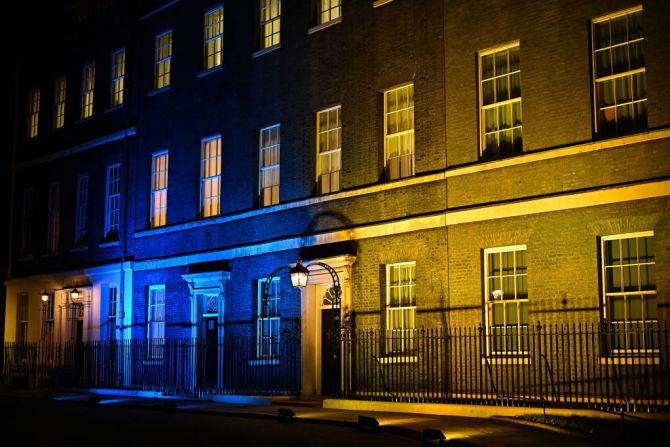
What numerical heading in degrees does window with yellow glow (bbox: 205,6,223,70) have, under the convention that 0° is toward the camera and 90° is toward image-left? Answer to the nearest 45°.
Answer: approximately 45°

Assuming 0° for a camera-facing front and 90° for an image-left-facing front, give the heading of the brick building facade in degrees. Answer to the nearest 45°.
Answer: approximately 45°

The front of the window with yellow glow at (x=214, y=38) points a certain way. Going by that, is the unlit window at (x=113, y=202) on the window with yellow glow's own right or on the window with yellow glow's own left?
on the window with yellow glow's own right

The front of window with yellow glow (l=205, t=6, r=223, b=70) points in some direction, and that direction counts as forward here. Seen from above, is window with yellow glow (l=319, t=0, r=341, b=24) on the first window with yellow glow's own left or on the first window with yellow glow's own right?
on the first window with yellow glow's own left
